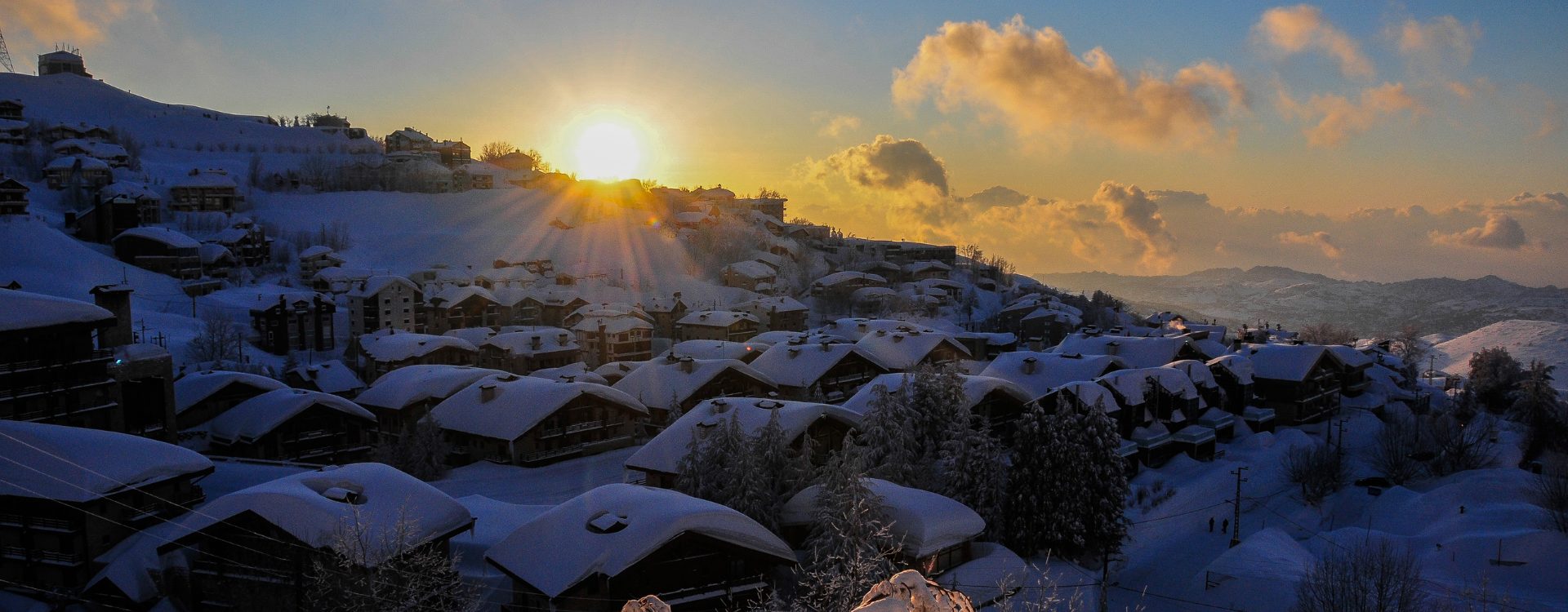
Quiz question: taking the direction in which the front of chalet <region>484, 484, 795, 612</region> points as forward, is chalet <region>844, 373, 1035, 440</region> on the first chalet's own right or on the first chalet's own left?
on the first chalet's own left

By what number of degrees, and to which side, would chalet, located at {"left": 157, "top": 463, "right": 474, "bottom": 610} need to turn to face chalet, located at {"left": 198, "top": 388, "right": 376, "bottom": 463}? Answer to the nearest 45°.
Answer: approximately 135° to its right

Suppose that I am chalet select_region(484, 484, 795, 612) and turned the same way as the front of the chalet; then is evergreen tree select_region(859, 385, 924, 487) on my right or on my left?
on my left

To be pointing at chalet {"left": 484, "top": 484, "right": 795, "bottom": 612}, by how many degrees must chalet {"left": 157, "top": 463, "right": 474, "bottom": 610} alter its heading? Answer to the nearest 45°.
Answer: approximately 90° to its left

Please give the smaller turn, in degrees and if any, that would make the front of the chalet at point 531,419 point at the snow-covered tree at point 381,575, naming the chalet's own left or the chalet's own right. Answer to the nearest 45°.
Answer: approximately 45° to the chalet's own right

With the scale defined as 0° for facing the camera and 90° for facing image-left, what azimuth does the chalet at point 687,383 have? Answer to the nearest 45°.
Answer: approximately 315°

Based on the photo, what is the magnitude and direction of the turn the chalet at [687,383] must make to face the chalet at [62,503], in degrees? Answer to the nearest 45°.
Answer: approximately 90° to its right

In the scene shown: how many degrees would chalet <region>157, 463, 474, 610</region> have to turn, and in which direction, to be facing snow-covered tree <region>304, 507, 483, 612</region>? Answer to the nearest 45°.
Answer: approximately 90° to its left

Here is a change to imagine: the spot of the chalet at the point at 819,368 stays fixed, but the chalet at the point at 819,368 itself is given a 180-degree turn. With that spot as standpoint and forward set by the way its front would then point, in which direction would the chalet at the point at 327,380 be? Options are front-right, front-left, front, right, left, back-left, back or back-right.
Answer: front-left
